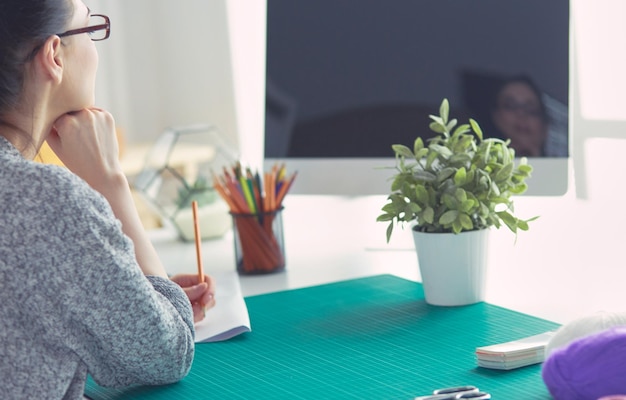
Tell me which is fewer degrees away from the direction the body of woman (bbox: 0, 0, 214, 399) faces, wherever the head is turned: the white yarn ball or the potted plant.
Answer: the potted plant

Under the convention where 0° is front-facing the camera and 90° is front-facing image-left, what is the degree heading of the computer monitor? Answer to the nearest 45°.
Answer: approximately 0°

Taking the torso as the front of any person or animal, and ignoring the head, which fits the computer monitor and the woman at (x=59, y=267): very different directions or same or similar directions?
very different directions

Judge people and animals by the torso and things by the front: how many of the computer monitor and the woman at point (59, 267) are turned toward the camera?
1

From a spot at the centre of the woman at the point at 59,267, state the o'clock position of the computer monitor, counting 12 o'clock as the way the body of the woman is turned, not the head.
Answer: The computer monitor is roughly at 12 o'clock from the woman.

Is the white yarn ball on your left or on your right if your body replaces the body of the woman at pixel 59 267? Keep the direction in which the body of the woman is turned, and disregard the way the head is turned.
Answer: on your right

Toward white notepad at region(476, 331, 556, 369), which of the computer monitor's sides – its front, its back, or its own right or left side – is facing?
front

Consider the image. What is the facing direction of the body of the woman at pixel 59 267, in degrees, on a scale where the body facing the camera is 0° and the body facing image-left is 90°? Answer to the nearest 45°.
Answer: approximately 225°

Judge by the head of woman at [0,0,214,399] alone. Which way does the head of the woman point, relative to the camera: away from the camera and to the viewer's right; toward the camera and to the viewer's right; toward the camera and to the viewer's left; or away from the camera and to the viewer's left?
away from the camera and to the viewer's right
